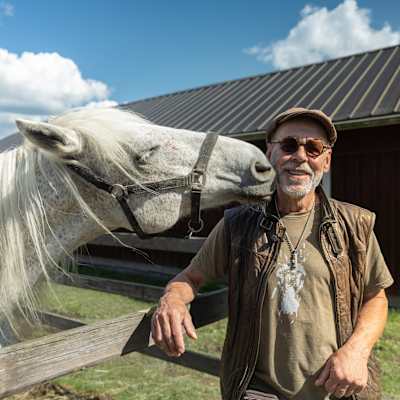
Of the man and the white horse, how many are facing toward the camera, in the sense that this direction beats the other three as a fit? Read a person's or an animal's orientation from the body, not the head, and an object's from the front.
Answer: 1

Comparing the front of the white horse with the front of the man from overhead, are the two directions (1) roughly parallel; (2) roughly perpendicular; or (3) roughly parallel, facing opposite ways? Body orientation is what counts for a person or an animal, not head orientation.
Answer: roughly perpendicular

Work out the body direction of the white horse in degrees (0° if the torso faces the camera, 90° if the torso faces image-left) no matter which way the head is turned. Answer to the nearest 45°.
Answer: approximately 270°

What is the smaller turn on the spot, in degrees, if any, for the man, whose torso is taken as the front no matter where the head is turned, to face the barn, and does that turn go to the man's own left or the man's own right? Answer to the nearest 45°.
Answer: approximately 180°
